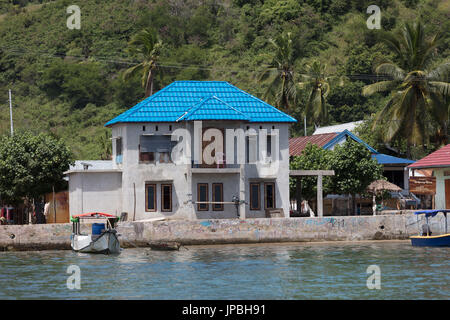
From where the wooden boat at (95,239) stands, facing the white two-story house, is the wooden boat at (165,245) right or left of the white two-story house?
right

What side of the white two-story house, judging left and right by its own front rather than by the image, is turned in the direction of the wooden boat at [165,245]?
front

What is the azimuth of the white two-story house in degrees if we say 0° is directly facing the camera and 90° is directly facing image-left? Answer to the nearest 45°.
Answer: approximately 0°

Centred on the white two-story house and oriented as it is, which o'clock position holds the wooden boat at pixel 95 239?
The wooden boat is roughly at 1 o'clock from the white two-story house.
